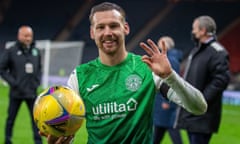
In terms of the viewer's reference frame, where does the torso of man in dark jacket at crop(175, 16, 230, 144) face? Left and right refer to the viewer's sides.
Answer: facing to the left of the viewer

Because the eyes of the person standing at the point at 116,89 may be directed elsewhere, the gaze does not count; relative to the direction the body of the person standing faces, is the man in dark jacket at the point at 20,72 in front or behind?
behind

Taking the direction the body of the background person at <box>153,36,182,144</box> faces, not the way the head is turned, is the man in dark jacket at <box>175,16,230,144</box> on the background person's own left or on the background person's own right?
on the background person's own left
